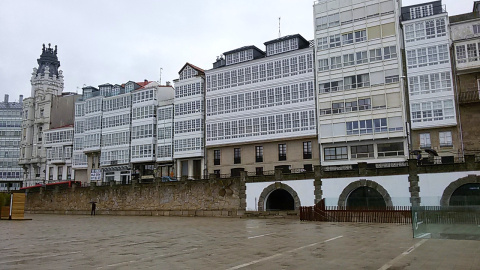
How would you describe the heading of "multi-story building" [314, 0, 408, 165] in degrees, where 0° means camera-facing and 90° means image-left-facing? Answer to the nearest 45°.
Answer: approximately 0°

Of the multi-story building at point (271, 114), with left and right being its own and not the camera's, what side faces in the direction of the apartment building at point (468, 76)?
left

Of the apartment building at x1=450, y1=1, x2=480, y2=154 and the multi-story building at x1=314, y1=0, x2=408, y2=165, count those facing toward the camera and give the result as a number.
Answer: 2

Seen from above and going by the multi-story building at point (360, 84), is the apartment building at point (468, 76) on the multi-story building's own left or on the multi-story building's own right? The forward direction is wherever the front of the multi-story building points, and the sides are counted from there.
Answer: on the multi-story building's own left

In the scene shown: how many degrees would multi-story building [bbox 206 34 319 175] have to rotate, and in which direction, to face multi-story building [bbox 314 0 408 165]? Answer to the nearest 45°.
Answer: approximately 90° to its left

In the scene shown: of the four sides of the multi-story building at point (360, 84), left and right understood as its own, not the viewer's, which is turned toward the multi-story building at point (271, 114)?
right

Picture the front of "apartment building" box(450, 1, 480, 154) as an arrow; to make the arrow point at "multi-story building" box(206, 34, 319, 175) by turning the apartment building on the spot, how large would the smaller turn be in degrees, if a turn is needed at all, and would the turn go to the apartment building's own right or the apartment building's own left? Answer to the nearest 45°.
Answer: approximately 90° to the apartment building's own right

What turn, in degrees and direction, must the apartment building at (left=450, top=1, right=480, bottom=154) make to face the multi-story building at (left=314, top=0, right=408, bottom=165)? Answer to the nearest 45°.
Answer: approximately 90° to its right

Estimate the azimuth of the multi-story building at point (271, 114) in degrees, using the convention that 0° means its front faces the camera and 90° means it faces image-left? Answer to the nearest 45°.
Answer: approximately 45°
